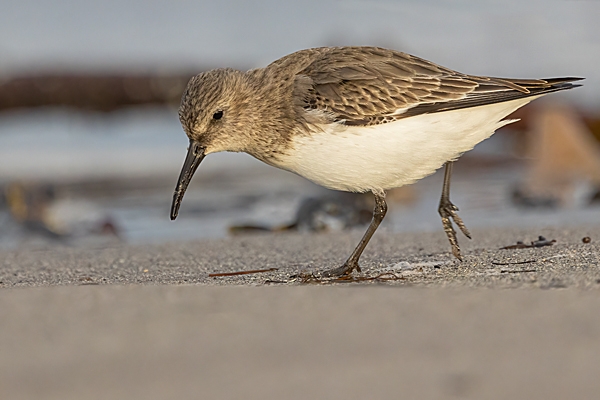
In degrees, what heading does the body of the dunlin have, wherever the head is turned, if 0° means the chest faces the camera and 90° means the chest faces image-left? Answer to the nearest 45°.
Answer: approximately 90°
